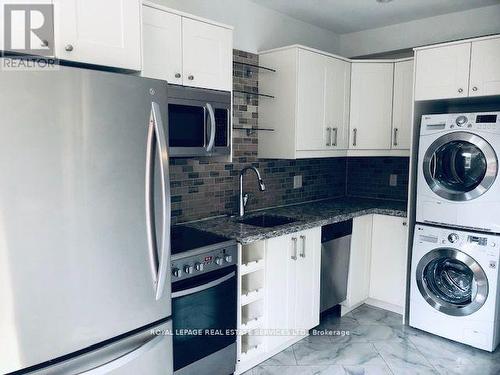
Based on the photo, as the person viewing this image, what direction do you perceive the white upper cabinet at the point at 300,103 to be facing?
facing the viewer and to the right of the viewer

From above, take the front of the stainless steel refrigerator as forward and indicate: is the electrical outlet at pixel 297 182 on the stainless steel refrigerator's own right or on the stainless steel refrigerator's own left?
on the stainless steel refrigerator's own left

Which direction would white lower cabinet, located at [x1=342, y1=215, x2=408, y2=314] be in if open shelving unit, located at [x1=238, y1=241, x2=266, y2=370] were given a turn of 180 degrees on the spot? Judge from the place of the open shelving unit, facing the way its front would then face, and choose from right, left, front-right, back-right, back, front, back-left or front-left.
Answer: right

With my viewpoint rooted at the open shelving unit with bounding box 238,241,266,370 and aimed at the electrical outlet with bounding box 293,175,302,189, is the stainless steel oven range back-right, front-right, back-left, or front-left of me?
back-left

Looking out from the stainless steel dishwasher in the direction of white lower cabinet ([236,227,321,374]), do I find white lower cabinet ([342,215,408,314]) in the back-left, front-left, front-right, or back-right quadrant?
back-left

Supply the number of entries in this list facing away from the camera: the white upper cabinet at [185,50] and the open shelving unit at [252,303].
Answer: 0

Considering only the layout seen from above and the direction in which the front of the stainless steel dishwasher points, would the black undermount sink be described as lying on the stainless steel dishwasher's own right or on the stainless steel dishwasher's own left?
on the stainless steel dishwasher's own right

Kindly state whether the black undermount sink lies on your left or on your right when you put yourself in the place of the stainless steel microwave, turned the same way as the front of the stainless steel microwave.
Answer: on your left

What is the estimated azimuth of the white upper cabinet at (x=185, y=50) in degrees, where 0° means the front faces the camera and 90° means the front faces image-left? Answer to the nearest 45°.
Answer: approximately 315°

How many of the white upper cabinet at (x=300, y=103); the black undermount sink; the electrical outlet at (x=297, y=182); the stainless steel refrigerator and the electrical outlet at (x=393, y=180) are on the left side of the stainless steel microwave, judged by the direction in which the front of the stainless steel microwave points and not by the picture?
4
